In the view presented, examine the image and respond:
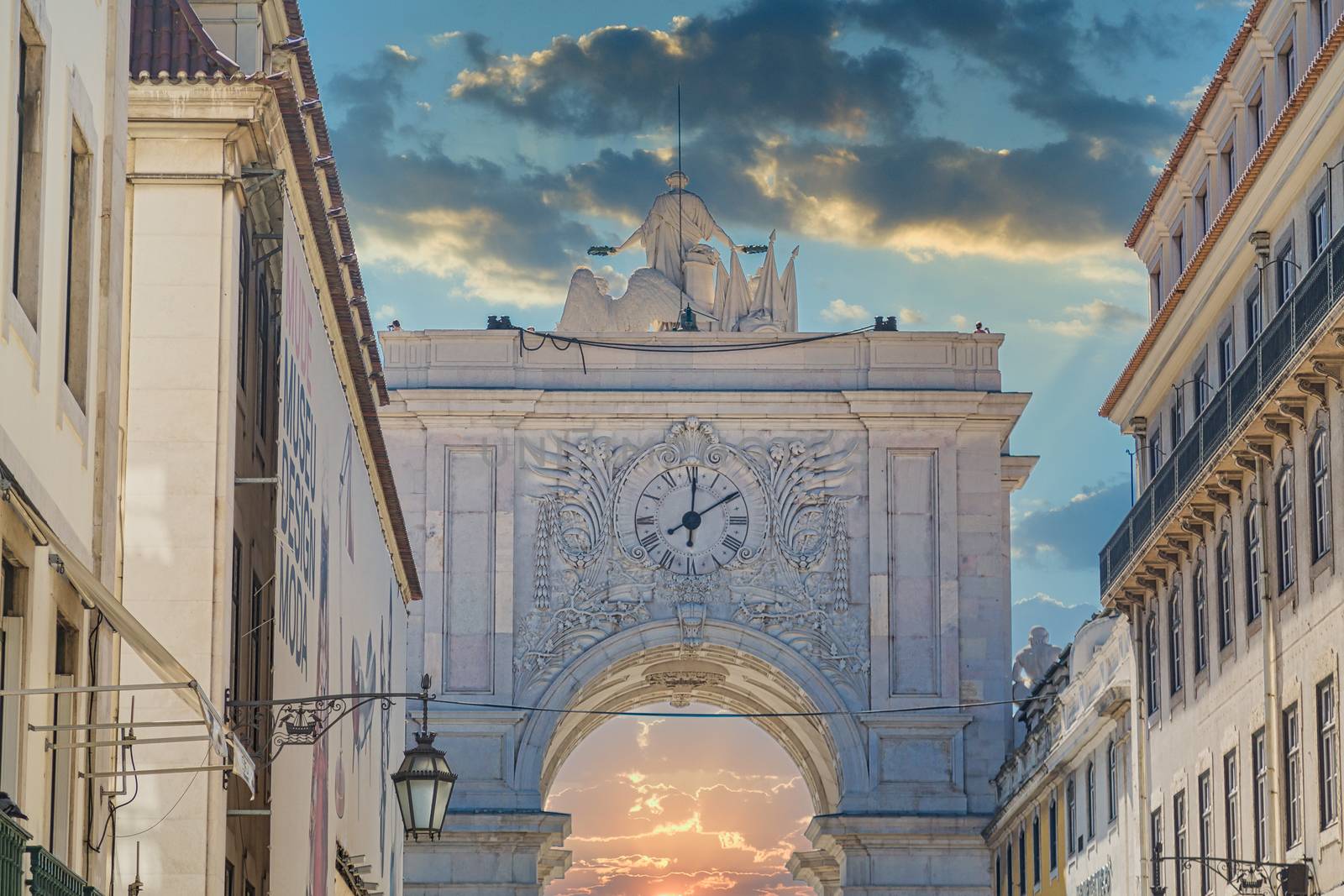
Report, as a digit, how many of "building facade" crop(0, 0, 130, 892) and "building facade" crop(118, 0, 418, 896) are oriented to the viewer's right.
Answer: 2

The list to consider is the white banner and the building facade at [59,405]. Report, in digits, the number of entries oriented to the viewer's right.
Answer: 2

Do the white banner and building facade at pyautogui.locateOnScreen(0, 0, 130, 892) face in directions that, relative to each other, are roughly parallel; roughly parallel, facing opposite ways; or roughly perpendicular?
roughly parallel

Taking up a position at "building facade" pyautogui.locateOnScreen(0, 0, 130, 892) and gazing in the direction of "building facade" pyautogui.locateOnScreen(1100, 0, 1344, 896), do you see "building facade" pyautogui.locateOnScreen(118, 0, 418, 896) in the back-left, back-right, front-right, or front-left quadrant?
front-left

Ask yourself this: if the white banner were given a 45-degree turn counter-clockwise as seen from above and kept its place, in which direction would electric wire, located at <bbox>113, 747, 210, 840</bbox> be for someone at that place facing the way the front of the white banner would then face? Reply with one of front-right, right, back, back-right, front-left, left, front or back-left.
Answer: back-right

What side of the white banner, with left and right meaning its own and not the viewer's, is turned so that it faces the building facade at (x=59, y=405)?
right

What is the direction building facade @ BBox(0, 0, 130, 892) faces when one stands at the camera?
facing to the right of the viewer

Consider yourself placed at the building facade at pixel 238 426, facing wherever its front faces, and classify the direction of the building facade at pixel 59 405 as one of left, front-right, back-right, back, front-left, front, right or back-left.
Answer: right

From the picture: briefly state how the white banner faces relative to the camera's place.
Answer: facing to the right of the viewer

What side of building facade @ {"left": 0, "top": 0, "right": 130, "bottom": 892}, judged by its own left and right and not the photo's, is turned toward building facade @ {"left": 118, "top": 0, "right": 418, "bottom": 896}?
left

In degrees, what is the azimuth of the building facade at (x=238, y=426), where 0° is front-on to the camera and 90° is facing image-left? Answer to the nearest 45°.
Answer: approximately 270°

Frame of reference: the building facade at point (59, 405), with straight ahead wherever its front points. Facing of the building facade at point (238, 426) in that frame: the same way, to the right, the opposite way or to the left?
the same way

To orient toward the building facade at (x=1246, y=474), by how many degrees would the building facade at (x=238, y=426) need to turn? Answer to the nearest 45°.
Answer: approximately 45° to its left
